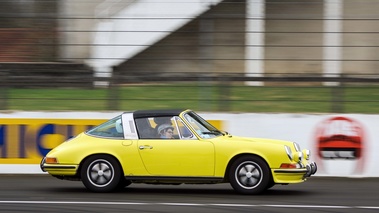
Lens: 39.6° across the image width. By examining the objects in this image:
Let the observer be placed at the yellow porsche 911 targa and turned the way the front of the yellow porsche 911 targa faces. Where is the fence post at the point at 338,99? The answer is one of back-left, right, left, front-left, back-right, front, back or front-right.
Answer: front-left

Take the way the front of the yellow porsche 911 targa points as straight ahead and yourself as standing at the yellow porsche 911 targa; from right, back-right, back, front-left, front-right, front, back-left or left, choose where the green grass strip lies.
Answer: left

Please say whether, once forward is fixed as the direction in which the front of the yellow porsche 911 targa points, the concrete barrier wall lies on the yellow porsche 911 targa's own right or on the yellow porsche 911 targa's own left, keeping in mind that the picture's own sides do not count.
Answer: on the yellow porsche 911 targa's own left

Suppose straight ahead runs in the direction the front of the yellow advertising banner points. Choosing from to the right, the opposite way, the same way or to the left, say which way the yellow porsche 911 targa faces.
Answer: to the left

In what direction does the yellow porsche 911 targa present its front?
to the viewer's right

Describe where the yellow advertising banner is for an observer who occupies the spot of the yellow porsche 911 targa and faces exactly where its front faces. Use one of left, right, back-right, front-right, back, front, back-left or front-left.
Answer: back-left

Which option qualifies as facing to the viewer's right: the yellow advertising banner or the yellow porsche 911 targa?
the yellow porsche 911 targa

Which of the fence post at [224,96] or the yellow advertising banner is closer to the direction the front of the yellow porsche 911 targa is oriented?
the fence post

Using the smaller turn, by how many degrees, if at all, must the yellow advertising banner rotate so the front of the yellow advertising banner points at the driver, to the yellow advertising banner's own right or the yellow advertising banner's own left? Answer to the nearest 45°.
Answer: approximately 45° to the yellow advertising banner's own left

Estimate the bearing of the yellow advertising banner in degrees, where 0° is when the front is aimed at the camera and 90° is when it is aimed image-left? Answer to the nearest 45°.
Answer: approximately 0°

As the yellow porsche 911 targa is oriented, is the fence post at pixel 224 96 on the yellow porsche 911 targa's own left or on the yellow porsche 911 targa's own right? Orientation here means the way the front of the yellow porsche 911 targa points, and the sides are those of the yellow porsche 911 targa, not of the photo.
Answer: on the yellow porsche 911 targa's own left

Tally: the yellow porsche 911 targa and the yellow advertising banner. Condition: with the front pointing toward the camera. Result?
1

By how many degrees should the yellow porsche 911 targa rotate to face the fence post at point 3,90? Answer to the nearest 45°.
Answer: approximately 135° to its left
